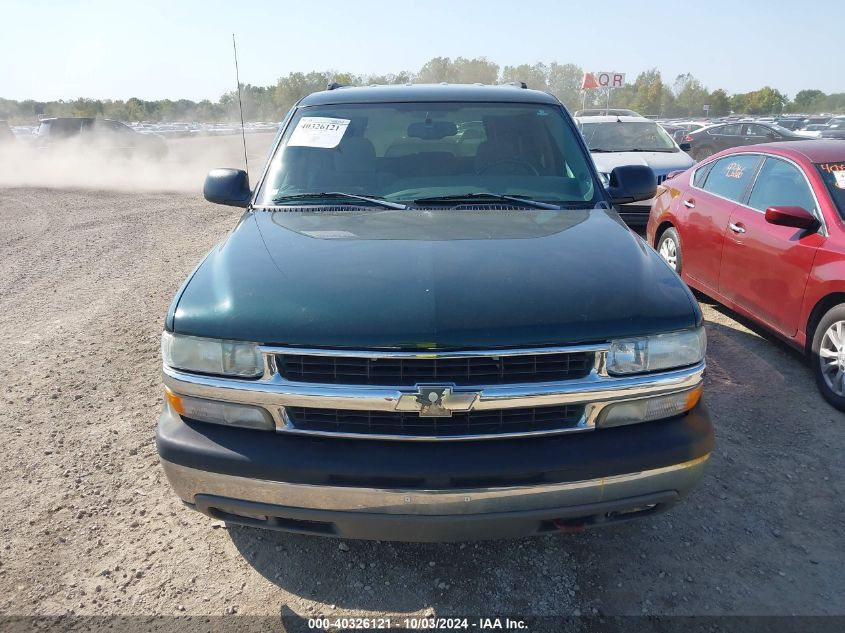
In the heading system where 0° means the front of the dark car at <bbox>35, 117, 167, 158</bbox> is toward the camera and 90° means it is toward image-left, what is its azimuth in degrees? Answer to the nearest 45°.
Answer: approximately 270°

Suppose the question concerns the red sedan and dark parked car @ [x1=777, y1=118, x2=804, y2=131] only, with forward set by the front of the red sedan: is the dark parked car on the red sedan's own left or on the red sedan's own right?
on the red sedan's own left

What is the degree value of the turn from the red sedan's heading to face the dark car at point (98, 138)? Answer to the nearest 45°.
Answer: approximately 180°

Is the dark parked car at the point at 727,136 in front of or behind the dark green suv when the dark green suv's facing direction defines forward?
behind

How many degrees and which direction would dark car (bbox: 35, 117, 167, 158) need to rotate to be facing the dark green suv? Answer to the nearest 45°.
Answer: approximately 90° to its right

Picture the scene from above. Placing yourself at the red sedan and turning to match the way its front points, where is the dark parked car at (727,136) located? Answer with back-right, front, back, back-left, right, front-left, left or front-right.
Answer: back-left

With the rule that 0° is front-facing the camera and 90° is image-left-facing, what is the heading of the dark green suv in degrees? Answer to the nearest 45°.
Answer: approximately 0°

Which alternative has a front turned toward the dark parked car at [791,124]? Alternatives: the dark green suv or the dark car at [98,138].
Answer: the dark car at [98,138]

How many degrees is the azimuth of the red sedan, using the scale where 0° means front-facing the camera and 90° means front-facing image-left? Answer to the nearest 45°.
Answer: approximately 315°
